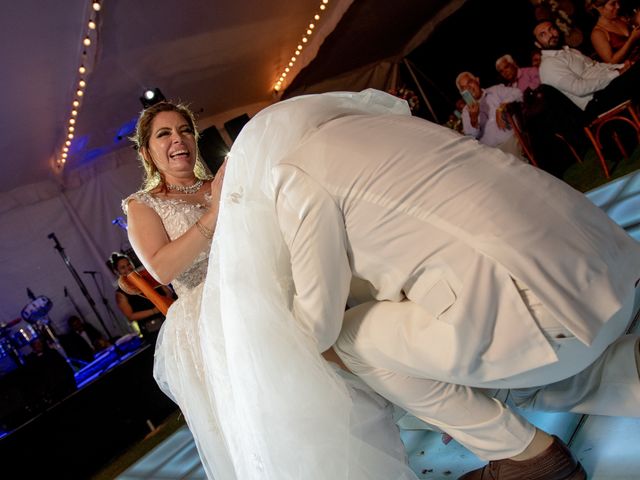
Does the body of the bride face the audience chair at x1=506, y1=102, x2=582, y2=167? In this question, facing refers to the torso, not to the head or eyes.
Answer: no

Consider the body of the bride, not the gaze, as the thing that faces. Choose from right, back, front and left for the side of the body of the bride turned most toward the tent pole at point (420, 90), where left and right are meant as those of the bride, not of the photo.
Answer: left

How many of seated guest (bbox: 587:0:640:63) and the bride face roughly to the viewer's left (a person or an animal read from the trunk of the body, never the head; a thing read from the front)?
0

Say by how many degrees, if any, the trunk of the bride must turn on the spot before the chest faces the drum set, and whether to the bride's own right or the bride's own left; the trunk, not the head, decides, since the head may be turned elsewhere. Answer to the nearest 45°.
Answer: approximately 180°

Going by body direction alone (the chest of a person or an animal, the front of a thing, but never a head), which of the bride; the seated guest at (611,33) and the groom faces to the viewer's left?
the groom

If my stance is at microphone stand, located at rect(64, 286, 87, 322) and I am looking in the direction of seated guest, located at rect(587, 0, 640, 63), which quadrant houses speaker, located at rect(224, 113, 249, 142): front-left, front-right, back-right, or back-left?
front-left

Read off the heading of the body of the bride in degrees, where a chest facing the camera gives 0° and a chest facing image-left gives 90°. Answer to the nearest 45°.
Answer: approximately 315°

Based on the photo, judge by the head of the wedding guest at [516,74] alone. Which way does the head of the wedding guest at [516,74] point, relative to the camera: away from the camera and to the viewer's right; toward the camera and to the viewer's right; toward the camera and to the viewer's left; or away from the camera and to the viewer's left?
toward the camera and to the viewer's left

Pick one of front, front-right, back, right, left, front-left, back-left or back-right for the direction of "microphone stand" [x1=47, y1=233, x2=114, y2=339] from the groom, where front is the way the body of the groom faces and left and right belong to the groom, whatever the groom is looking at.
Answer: front-right

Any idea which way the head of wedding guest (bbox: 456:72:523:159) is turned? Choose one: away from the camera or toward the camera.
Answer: toward the camera

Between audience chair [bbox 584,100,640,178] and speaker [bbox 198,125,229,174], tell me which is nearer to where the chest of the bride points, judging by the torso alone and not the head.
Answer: the audience chair

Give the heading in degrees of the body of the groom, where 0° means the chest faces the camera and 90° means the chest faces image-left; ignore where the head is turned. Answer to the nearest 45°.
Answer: approximately 90°

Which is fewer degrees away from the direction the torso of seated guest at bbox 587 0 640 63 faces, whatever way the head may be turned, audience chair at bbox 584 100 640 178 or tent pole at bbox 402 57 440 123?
the audience chair

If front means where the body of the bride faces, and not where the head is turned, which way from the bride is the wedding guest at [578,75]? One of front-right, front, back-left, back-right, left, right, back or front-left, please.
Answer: left

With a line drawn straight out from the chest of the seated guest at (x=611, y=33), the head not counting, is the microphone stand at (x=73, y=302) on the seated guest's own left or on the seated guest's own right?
on the seated guest's own right
